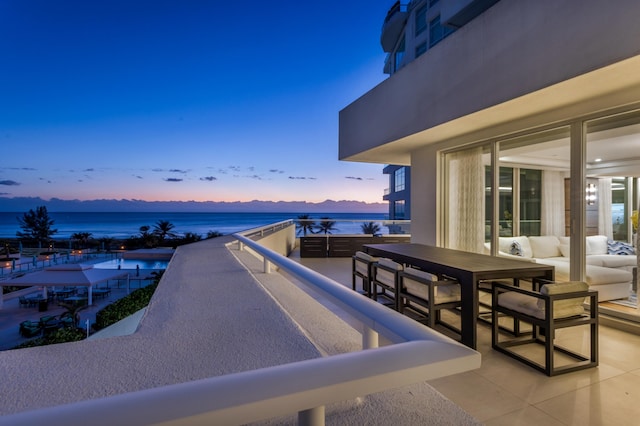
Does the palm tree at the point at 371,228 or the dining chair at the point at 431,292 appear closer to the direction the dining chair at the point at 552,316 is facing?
the palm tree

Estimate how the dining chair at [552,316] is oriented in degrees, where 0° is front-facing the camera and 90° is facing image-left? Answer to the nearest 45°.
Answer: approximately 135°

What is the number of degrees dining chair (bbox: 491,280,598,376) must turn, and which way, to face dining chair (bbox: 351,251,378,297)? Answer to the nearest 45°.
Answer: approximately 45° to its left

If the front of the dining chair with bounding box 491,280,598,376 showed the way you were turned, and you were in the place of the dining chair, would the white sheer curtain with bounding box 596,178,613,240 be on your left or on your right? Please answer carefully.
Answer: on your right

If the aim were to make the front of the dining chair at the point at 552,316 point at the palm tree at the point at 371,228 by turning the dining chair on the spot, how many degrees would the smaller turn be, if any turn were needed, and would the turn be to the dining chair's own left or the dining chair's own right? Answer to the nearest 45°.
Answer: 0° — it already faces it

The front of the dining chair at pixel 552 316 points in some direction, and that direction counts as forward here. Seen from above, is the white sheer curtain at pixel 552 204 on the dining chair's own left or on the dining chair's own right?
on the dining chair's own right

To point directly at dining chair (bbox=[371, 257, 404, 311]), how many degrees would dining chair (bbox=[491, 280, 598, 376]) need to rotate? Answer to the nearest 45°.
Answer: approximately 45° to its left

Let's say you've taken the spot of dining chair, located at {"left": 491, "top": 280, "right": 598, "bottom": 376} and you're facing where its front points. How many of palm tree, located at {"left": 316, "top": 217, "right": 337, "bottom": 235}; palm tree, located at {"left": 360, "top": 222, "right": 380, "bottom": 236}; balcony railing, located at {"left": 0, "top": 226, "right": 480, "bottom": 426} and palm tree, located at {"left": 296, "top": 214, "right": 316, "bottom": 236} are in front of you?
3

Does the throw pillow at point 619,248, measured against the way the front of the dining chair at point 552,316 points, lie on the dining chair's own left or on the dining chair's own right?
on the dining chair's own right
